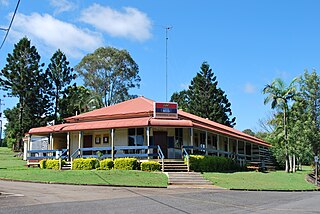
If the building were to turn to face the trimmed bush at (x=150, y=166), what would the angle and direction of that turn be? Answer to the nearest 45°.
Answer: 0° — it already faces it

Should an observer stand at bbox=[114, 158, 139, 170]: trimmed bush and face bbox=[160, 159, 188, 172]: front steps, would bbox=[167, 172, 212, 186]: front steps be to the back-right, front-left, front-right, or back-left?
front-right

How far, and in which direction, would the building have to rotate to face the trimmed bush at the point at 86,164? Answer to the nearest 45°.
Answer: approximately 45° to its right

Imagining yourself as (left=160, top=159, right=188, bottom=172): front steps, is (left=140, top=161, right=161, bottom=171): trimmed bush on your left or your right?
on your right

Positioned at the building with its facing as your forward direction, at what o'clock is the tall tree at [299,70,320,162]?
The tall tree is roughly at 9 o'clock from the building.

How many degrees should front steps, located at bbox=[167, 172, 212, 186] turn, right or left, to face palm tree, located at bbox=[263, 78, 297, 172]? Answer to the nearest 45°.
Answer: approximately 135° to its left

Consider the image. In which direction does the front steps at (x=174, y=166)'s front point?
toward the camera

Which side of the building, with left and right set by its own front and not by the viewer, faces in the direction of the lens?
front

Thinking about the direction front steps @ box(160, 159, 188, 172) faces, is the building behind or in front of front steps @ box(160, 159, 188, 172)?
behind

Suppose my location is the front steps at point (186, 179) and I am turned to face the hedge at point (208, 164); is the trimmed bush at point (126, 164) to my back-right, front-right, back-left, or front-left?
front-left

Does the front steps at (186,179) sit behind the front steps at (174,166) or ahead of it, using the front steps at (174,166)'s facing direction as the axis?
ahead

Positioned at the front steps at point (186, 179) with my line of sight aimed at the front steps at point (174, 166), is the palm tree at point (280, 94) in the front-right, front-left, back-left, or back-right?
front-right

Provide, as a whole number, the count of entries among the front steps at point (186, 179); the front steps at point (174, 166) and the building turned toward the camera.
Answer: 3

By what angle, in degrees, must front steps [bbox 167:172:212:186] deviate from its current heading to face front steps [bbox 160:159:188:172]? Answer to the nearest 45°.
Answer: approximately 180°

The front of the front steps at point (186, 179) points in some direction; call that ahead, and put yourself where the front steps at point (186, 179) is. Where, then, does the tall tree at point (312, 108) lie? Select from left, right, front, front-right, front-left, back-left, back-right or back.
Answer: back-left

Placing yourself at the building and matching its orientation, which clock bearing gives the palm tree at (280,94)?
The palm tree is roughly at 8 o'clock from the building.
